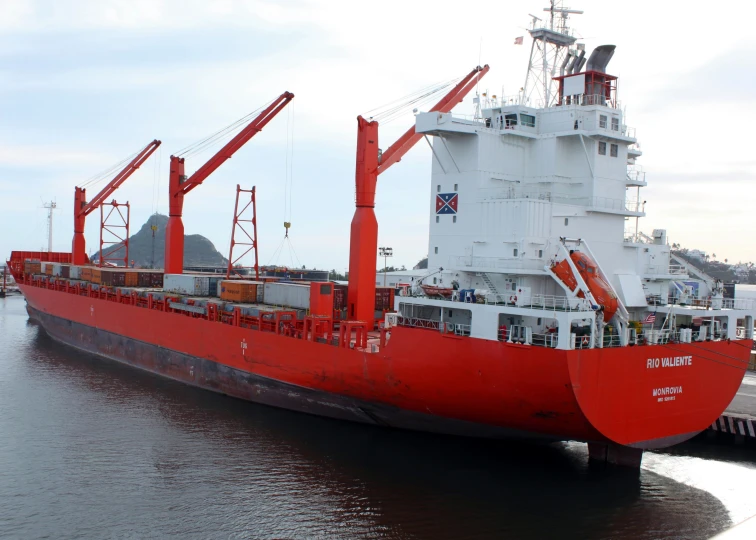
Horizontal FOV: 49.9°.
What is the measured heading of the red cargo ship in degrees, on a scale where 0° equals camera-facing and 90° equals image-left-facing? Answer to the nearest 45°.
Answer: approximately 135°

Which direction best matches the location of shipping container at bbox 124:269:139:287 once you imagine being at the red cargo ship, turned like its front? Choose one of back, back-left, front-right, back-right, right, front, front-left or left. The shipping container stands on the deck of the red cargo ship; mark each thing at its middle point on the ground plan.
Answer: front

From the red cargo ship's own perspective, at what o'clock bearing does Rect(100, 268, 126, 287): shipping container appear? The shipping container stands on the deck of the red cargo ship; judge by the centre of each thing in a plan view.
The shipping container is roughly at 12 o'clock from the red cargo ship.

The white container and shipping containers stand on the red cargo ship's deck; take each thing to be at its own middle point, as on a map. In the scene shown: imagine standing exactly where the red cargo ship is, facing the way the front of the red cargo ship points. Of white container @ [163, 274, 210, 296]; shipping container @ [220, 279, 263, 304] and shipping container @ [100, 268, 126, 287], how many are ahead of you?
3

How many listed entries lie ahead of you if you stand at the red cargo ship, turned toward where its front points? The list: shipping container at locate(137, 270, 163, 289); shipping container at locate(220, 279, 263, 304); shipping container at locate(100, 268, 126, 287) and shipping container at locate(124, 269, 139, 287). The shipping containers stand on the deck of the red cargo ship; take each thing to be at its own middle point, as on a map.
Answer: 4

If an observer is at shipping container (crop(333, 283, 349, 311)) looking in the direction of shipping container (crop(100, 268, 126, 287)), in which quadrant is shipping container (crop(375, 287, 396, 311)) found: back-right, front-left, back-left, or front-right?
back-right

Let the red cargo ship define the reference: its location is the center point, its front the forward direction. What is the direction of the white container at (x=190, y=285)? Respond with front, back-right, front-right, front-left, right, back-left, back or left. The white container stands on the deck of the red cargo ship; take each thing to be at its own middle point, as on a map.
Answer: front

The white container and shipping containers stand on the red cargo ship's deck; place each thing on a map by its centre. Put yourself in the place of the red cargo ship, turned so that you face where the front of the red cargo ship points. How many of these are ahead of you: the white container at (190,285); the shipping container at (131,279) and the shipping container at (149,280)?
3
